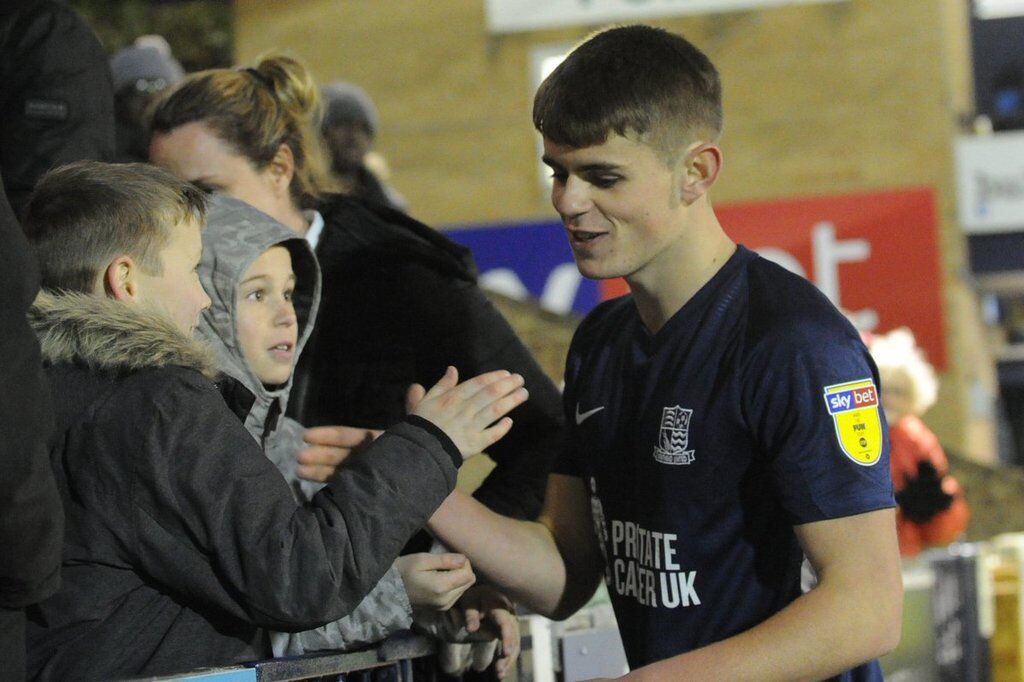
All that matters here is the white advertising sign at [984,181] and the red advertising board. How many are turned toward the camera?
2

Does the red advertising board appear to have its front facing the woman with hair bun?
yes

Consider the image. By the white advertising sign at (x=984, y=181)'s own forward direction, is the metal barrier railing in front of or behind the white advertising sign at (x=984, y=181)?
in front

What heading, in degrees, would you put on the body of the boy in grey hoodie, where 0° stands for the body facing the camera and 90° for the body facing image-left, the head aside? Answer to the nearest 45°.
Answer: approximately 315°

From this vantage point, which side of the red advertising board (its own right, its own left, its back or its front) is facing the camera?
front

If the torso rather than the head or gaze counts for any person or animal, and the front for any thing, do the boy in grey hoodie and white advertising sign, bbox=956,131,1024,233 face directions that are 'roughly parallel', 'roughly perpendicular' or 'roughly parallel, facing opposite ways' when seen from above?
roughly perpendicular

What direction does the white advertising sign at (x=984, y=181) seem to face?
toward the camera

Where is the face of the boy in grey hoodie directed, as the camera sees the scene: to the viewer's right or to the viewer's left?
to the viewer's right

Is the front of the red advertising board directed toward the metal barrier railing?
yes

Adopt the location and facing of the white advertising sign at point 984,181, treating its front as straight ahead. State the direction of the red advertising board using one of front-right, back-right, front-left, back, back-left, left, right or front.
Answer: front-right
